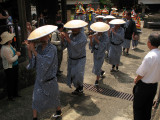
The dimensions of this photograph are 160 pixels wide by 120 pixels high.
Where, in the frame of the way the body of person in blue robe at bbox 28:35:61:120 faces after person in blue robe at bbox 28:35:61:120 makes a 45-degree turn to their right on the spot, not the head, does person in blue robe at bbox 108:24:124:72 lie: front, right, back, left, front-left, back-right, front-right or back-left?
back-right

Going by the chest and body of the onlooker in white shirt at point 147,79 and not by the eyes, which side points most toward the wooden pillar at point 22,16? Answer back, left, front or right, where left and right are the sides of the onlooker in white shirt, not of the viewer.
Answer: front

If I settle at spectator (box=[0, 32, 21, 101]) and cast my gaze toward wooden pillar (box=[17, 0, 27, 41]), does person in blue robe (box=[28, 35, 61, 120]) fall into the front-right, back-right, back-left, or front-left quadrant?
back-right

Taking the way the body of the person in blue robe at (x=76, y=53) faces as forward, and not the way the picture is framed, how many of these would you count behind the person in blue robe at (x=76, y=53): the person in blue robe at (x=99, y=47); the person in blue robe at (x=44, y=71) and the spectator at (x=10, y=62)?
1

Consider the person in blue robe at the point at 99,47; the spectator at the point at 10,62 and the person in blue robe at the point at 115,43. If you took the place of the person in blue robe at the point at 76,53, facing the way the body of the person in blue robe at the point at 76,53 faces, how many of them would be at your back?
2

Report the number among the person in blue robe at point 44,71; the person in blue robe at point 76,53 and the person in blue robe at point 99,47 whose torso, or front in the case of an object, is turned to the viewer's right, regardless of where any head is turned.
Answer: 0

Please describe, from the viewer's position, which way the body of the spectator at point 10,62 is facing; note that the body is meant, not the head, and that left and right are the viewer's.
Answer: facing to the right of the viewer

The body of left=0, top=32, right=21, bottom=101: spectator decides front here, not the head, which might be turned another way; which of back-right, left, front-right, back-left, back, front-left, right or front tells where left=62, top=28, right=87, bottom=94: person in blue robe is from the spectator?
front

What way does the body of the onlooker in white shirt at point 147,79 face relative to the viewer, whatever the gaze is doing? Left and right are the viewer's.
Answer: facing away from the viewer and to the left of the viewer

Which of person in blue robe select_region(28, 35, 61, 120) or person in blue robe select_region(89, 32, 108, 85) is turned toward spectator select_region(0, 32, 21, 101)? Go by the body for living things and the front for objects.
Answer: person in blue robe select_region(89, 32, 108, 85)

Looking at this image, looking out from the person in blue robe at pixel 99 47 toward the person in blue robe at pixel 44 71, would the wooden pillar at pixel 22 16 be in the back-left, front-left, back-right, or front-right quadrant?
front-right

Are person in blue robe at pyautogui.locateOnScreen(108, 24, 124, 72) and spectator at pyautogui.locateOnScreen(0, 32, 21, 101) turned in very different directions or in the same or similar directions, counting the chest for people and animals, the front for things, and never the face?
very different directions

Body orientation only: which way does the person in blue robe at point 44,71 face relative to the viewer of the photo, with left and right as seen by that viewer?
facing the viewer and to the left of the viewer

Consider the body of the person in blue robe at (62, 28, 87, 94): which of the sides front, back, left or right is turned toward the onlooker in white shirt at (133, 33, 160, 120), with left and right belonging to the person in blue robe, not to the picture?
left

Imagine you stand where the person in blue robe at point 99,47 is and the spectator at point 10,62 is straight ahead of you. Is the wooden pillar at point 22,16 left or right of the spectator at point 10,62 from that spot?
right

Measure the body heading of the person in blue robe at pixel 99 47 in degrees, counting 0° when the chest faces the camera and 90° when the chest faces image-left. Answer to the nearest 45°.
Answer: approximately 45°
